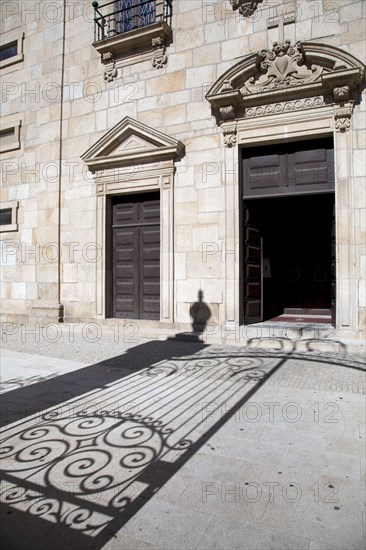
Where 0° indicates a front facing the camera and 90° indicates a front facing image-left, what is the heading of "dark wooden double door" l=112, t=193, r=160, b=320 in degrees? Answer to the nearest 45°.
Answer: approximately 45°

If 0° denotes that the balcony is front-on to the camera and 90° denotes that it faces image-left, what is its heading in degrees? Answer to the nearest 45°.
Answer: approximately 45°

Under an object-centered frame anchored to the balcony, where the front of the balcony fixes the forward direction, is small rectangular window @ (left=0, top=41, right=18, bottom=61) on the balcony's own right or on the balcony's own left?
on the balcony's own right

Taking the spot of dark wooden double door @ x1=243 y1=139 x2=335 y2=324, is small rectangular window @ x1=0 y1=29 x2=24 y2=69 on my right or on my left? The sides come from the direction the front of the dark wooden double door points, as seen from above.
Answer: on my right

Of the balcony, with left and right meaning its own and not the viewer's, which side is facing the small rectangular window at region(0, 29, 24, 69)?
right

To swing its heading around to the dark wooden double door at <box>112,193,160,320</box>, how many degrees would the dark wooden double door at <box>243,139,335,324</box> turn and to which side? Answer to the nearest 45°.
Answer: approximately 45° to its right
